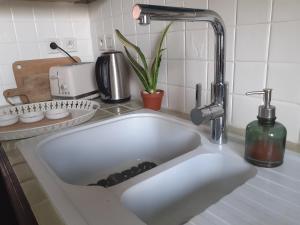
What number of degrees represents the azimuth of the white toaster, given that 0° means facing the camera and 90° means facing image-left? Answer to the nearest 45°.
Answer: approximately 45°

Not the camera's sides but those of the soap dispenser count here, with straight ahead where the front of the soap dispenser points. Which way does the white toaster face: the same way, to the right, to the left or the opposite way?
to the left

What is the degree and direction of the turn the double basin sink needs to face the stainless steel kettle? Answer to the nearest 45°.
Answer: approximately 135° to its right

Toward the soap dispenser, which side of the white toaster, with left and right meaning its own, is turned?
left

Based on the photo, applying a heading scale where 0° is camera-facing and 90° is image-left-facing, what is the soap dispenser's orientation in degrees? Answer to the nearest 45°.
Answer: approximately 90°

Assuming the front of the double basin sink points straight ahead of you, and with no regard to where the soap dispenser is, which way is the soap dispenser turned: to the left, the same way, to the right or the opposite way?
to the right

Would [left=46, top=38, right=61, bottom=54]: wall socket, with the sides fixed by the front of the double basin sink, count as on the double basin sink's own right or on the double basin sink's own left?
on the double basin sink's own right

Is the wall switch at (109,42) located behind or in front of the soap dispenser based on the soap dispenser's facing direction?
in front

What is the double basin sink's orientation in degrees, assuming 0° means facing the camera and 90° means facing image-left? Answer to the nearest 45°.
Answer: approximately 45°
